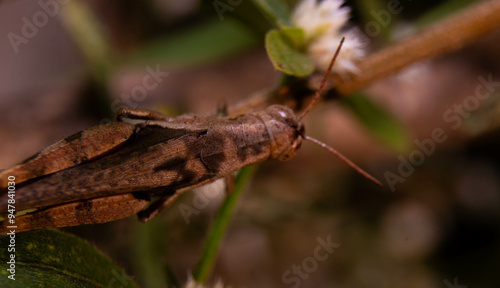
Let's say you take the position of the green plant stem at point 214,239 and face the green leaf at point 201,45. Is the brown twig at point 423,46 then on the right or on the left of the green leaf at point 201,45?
right

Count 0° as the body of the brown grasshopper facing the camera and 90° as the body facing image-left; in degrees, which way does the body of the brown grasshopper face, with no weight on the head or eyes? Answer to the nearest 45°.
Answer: approximately 270°

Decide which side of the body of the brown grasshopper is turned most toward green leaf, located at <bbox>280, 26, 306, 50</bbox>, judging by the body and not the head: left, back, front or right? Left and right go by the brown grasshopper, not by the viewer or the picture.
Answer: front

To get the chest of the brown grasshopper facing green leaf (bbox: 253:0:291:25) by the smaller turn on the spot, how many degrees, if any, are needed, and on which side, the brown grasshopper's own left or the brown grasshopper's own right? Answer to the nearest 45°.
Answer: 0° — it already faces it

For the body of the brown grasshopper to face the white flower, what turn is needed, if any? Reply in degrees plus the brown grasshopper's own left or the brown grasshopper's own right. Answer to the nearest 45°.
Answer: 0° — it already faces it

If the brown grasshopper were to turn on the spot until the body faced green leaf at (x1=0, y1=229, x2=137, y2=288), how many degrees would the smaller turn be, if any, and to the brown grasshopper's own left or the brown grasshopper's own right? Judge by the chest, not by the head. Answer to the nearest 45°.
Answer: approximately 135° to the brown grasshopper's own right
